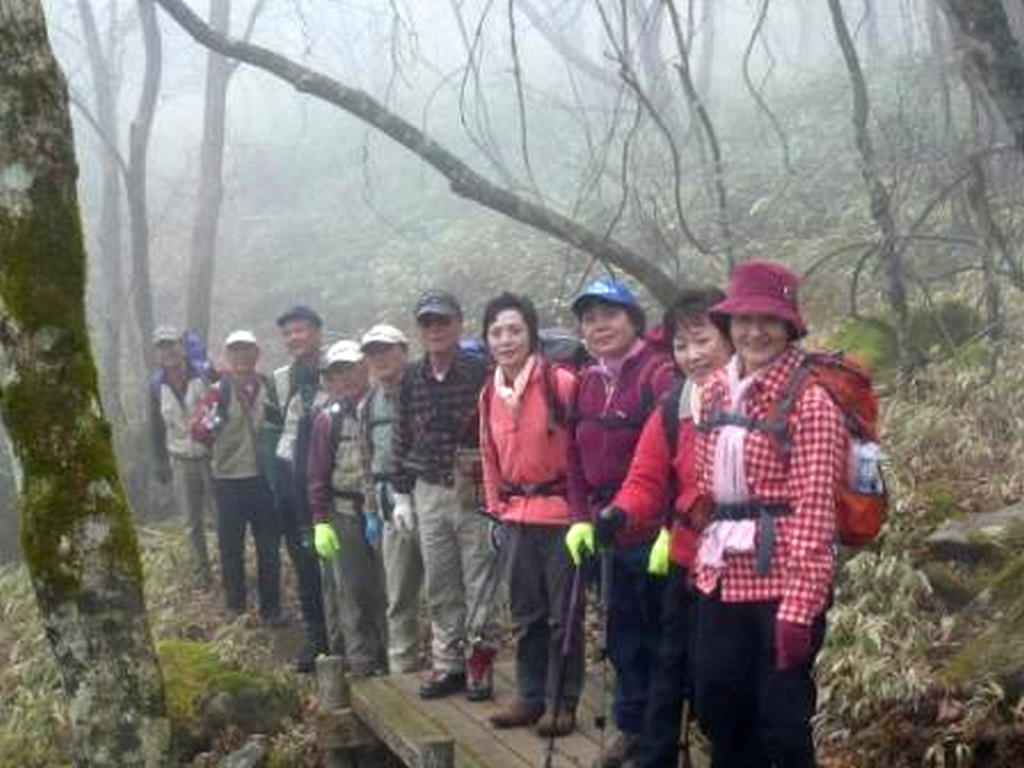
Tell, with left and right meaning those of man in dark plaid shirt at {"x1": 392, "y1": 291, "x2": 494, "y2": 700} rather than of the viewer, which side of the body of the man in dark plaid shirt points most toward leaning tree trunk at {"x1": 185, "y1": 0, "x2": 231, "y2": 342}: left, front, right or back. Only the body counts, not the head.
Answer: back

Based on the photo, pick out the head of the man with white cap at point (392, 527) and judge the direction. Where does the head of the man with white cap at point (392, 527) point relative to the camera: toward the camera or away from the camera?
toward the camera

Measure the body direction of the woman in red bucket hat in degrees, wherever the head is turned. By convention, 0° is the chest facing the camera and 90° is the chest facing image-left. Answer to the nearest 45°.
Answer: approximately 45°

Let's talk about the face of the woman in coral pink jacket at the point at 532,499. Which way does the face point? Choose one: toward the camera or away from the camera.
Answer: toward the camera

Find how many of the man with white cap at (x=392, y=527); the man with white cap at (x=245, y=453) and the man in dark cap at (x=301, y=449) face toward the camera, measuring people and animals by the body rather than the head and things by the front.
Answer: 3

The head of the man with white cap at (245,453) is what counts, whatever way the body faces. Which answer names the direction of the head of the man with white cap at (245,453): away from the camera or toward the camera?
toward the camera

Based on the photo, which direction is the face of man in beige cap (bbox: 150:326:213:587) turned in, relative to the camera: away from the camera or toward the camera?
toward the camera

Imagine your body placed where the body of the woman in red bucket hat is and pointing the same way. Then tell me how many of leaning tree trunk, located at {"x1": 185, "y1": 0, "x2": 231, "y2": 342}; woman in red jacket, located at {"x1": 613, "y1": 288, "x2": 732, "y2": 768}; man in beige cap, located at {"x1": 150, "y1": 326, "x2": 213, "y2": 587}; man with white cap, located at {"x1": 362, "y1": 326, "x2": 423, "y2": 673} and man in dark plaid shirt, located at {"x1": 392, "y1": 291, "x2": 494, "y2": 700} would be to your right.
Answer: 5

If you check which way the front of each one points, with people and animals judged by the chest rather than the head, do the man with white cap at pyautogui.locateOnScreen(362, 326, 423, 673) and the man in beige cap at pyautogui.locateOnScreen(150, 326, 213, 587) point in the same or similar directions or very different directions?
same or similar directions

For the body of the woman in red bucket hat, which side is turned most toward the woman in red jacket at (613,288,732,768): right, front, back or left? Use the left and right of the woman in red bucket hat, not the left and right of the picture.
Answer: right

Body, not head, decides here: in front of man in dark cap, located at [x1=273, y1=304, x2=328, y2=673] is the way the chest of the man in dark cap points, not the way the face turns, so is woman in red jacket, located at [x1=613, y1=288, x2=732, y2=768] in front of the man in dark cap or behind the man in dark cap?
in front

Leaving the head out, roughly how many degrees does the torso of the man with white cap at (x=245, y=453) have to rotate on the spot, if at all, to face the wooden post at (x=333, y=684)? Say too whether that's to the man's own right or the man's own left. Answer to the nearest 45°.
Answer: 0° — they already face it

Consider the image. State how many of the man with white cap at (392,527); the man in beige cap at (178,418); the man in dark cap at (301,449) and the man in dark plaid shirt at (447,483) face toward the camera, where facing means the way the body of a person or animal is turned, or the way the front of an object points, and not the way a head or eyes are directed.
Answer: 4

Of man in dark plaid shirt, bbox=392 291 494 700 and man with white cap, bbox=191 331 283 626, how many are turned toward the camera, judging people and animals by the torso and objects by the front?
2

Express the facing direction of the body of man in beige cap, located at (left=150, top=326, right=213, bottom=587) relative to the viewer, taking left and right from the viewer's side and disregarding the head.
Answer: facing the viewer

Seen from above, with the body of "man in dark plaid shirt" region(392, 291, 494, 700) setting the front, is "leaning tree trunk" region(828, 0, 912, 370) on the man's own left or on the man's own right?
on the man's own left

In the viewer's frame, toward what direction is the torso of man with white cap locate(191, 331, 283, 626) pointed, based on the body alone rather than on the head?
toward the camera

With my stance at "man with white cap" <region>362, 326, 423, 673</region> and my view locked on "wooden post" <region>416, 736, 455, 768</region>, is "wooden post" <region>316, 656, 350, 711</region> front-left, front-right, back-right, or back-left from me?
front-right

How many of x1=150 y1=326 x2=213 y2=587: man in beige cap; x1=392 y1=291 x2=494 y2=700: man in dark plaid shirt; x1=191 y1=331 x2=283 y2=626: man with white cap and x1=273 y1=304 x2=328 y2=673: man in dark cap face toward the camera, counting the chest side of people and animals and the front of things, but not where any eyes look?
4
